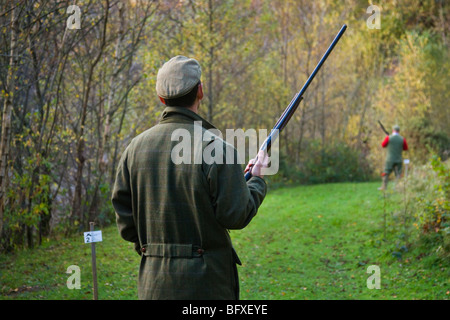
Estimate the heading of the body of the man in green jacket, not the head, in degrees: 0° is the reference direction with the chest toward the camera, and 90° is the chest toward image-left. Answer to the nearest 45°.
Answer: approximately 225°

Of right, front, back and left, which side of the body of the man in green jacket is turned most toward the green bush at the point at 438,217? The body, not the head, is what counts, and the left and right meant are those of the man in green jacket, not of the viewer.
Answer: front

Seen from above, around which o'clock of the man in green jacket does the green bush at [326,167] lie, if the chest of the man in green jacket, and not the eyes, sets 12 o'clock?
The green bush is roughly at 11 o'clock from the man in green jacket.

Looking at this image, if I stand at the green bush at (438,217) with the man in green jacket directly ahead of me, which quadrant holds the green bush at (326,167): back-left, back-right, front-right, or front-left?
back-right
